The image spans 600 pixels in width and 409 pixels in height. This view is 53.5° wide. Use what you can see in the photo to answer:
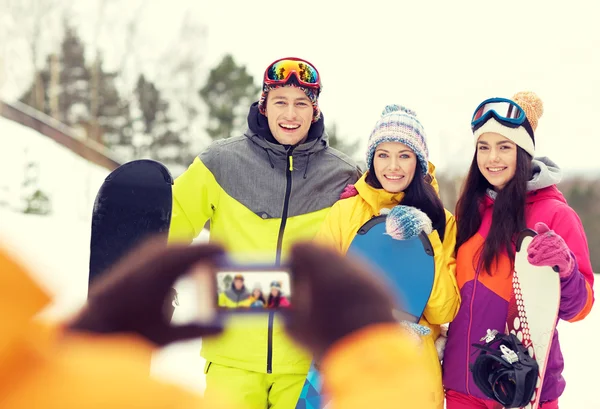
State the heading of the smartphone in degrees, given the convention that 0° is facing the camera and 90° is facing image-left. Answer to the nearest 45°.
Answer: approximately 0°

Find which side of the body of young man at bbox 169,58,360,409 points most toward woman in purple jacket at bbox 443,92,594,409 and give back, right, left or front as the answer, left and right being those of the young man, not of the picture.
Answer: left

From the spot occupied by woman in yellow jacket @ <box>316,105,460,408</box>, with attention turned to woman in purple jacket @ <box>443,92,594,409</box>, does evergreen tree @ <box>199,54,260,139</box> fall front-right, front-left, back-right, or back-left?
back-left

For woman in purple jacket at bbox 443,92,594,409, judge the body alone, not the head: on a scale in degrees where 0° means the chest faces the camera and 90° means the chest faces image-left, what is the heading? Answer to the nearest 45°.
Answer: approximately 45°

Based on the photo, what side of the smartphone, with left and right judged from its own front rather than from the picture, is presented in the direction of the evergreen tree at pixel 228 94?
back

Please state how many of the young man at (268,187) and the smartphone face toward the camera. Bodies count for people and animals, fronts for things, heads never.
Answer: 2

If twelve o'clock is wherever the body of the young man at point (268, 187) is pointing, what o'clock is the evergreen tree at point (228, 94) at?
The evergreen tree is roughly at 6 o'clock from the young man.

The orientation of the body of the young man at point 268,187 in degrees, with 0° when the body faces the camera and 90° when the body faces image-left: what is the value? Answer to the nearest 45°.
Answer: approximately 0°

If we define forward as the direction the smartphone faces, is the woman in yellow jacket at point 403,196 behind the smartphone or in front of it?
behind
